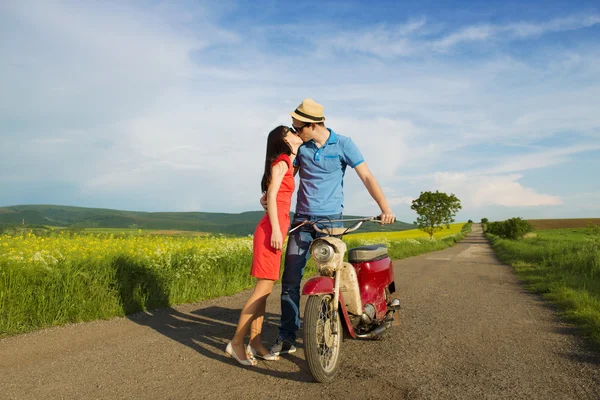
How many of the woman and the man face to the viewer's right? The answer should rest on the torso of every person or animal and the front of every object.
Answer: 1

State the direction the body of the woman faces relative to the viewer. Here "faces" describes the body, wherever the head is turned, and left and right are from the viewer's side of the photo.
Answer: facing to the right of the viewer

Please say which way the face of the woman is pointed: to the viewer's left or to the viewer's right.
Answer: to the viewer's right

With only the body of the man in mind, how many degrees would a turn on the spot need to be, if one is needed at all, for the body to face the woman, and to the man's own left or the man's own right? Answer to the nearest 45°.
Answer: approximately 45° to the man's own right

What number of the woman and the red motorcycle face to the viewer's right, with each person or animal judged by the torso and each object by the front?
1

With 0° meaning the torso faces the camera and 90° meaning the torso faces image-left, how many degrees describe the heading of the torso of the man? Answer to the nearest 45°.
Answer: approximately 45°

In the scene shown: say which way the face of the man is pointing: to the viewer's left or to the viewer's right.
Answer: to the viewer's left

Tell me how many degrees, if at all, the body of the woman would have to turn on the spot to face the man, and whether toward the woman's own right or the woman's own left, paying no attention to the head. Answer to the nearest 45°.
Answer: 0° — they already face them

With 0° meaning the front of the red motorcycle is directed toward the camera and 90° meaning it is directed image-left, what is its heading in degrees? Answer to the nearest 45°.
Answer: approximately 45°
